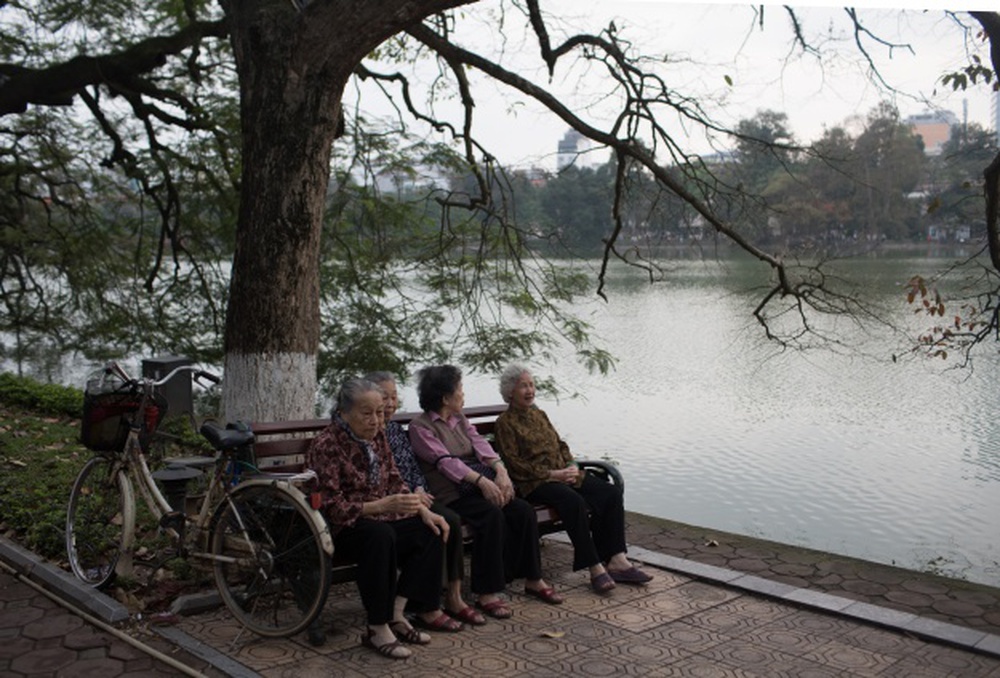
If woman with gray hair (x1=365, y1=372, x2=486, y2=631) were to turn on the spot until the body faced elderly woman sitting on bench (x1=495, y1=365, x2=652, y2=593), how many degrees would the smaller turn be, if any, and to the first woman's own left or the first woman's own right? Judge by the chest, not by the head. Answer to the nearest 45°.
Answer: approximately 90° to the first woman's own left

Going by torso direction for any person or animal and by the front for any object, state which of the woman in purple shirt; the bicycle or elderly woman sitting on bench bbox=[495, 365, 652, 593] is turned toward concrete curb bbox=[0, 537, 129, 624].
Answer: the bicycle

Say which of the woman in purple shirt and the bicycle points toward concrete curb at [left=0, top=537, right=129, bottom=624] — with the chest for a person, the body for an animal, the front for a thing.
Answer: the bicycle

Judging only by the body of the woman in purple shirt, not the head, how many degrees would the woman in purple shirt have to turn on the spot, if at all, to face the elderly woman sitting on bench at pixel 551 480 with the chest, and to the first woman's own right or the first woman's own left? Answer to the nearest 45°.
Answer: approximately 90° to the first woman's own left

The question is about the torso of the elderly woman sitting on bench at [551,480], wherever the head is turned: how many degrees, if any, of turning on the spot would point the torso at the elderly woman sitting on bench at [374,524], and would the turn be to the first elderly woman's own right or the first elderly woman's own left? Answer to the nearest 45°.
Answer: approximately 90° to the first elderly woman's own right

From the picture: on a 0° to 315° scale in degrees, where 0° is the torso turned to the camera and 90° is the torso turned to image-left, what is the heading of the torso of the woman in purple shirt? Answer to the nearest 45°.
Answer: approximately 315°

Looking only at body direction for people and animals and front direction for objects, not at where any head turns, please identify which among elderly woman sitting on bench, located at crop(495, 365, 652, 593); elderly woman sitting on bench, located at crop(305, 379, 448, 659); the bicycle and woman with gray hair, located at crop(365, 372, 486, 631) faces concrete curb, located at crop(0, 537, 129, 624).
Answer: the bicycle

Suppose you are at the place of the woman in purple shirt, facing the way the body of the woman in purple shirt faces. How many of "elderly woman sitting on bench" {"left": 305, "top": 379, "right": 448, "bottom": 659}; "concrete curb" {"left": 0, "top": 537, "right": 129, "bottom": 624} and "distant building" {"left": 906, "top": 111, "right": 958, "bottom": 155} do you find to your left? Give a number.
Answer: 1

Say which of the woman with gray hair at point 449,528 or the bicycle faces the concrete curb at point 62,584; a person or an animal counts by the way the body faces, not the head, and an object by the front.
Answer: the bicycle

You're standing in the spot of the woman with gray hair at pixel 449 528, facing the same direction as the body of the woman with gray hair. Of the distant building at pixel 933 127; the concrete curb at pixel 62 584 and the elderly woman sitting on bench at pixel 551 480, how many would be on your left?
2

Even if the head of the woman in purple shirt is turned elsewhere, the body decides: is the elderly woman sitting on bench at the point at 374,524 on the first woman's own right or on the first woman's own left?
on the first woman's own right
